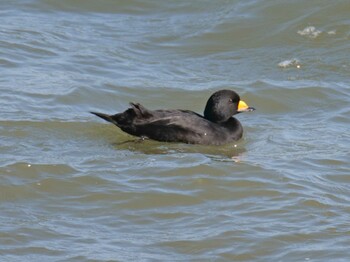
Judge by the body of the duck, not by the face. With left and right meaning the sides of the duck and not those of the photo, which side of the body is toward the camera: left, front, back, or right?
right
